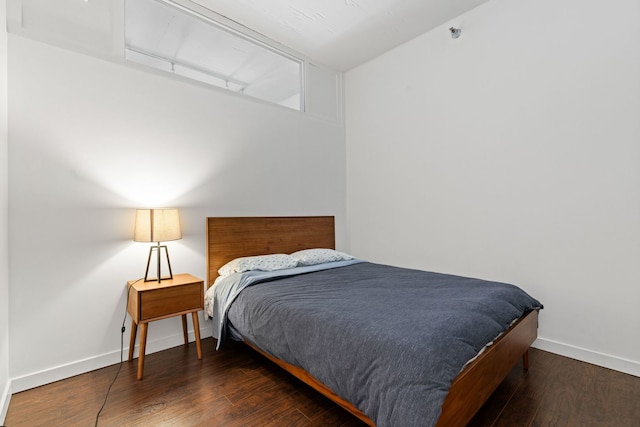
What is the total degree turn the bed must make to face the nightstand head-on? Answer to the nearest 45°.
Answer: approximately 135° to its right

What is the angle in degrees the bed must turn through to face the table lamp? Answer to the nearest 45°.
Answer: approximately 135° to its right

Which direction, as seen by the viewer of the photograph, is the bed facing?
facing the viewer and to the right of the viewer
